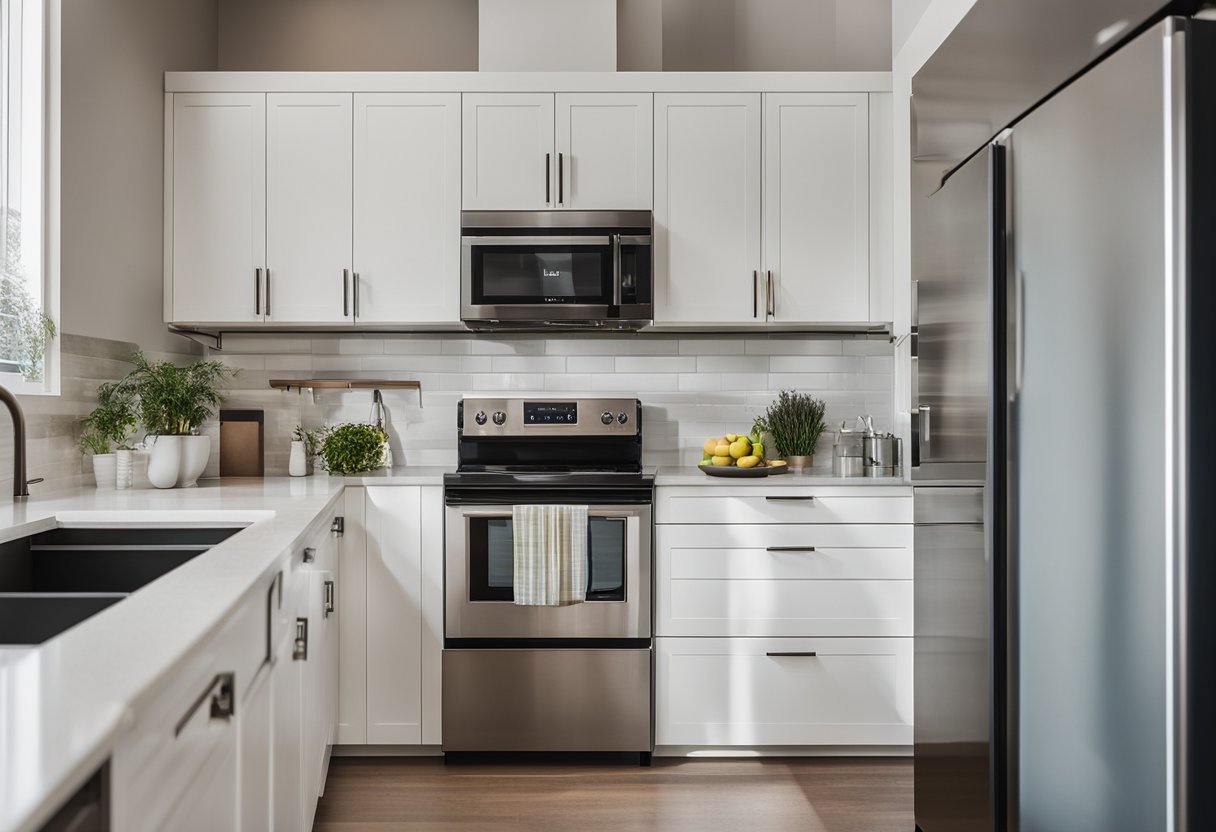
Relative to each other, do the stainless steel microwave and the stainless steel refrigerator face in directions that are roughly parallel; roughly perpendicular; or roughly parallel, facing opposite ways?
roughly perpendicular

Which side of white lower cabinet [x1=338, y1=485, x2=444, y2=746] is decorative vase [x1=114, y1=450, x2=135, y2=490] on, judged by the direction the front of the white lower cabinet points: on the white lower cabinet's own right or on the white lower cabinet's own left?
on the white lower cabinet's own right

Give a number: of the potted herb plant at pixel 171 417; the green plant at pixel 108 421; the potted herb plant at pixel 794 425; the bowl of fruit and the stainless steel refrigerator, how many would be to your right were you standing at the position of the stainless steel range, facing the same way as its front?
2

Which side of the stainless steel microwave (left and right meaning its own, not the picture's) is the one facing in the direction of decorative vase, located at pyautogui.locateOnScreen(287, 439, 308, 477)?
right

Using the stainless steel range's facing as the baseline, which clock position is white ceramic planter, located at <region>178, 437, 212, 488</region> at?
The white ceramic planter is roughly at 3 o'clock from the stainless steel range.

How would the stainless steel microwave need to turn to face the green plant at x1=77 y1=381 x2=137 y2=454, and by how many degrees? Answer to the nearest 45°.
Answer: approximately 90° to its right

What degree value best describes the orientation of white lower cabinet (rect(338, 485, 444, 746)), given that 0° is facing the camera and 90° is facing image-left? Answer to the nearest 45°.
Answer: approximately 0°
